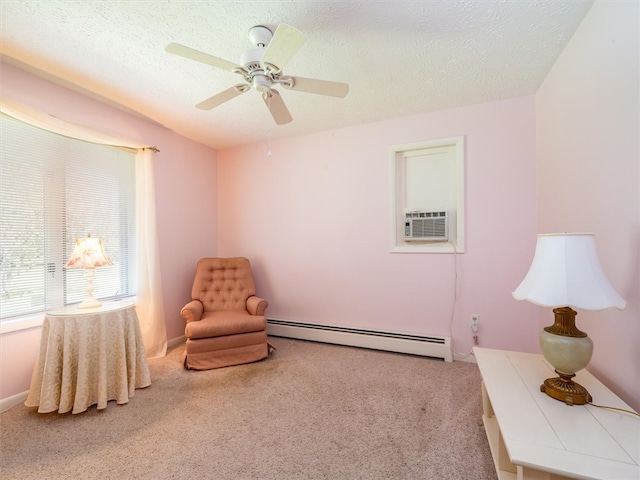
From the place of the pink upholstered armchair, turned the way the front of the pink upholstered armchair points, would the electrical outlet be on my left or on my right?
on my left

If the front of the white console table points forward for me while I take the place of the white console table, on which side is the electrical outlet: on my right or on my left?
on my right

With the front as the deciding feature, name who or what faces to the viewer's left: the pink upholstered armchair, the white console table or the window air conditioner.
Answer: the white console table

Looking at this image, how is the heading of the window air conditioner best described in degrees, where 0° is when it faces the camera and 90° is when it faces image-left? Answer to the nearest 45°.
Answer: approximately 0°

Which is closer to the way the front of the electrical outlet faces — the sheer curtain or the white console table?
the white console table

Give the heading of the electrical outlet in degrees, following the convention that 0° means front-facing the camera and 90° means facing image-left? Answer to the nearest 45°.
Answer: approximately 0°

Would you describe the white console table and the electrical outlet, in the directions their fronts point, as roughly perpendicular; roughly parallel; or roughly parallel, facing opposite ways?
roughly perpendicular

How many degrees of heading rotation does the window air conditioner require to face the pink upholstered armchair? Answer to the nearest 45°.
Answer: approximately 45° to its right

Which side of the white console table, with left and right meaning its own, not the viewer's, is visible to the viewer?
left

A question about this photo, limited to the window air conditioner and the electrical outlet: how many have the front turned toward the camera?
2
